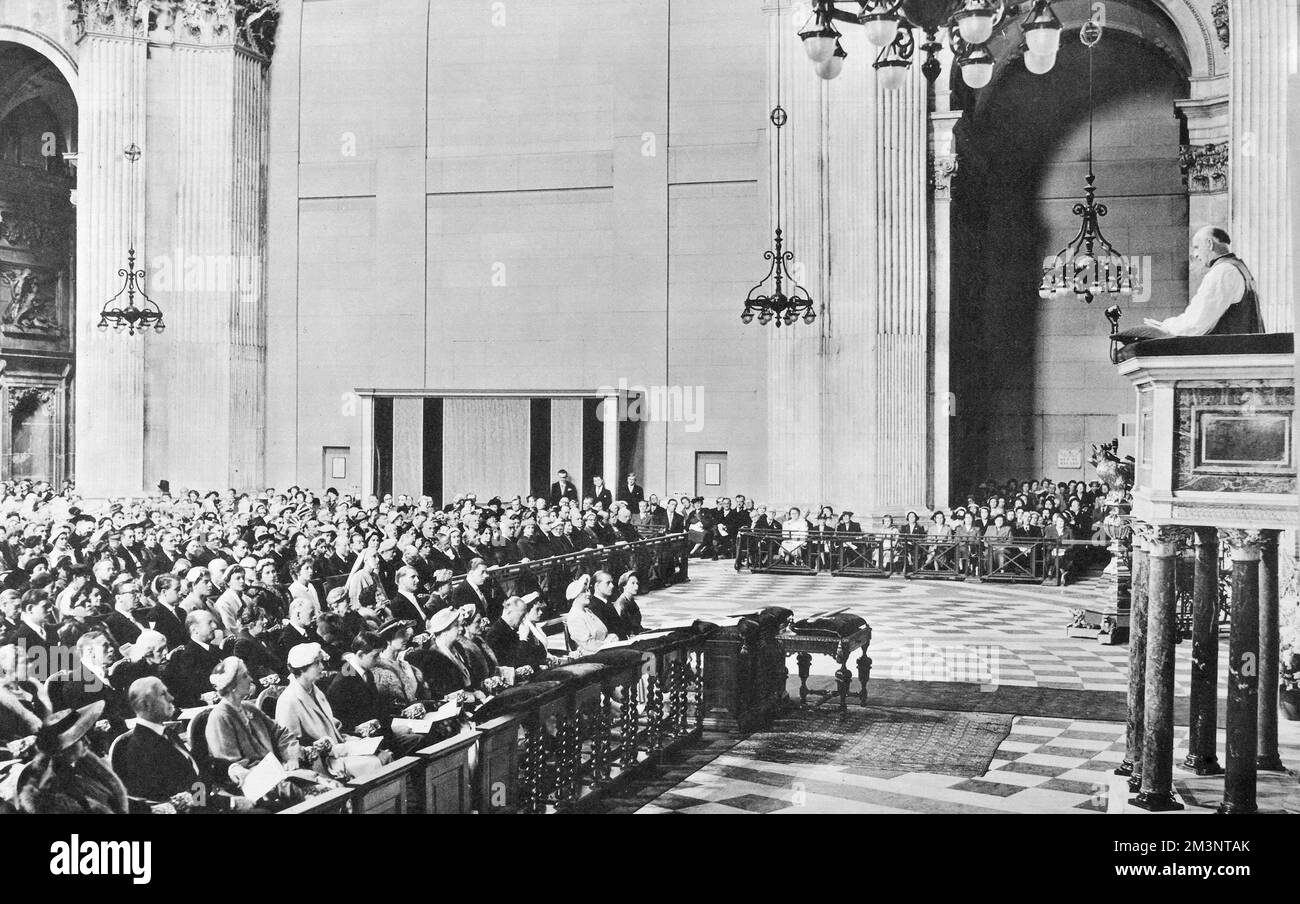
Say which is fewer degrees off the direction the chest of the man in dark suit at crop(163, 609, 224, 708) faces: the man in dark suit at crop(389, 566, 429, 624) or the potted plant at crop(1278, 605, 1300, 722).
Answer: the potted plant

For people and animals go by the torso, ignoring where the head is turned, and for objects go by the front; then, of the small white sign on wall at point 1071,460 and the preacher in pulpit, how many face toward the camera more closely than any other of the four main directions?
1

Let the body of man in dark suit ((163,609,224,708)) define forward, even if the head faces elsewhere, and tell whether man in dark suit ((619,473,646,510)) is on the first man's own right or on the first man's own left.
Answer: on the first man's own left

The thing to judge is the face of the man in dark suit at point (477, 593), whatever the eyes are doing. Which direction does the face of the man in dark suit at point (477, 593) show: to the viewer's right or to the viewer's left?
to the viewer's right

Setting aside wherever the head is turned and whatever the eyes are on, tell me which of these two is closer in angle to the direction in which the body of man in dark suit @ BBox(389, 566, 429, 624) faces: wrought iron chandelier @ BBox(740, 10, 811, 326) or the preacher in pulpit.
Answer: the preacher in pulpit
